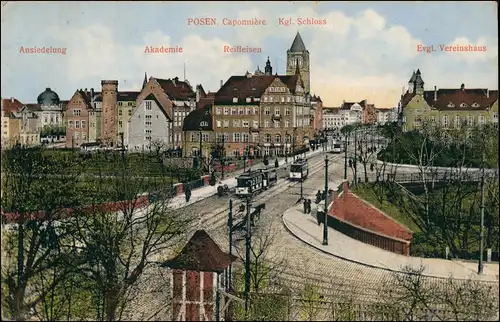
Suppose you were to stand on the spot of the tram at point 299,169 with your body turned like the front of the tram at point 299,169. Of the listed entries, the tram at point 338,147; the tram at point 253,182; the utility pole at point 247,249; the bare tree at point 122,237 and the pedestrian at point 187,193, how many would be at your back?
1

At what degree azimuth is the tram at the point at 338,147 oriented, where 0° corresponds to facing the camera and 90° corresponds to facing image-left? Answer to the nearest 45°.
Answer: approximately 45°

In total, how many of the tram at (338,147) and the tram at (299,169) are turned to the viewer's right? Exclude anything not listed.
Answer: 0

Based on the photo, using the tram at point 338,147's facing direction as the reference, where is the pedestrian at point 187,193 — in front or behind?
in front

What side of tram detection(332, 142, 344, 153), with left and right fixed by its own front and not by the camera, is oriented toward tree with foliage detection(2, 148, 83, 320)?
front

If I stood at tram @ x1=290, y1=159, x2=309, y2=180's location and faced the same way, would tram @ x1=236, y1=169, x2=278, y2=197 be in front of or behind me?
in front

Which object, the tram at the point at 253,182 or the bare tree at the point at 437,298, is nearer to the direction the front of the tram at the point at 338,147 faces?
the tram

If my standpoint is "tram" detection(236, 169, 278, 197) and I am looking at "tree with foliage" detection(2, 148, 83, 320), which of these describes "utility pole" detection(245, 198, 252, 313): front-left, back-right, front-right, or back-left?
front-left

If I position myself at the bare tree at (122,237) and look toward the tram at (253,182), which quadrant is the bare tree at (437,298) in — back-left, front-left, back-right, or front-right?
front-right

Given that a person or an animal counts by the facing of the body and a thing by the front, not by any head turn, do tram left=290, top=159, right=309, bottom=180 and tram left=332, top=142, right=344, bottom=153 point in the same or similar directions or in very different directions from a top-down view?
same or similar directions

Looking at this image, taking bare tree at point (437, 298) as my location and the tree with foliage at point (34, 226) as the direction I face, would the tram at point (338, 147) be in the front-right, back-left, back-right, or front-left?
front-right

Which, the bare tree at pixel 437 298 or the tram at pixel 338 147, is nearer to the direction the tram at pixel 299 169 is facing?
the bare tree

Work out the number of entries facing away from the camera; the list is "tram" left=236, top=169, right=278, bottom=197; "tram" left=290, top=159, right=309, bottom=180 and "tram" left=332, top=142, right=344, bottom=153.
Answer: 0

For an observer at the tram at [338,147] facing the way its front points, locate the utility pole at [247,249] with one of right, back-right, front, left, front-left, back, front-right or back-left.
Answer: front
